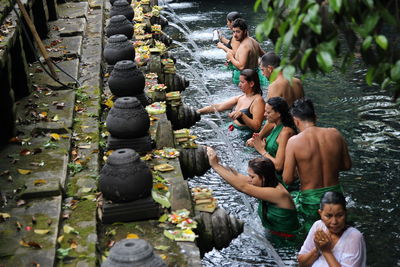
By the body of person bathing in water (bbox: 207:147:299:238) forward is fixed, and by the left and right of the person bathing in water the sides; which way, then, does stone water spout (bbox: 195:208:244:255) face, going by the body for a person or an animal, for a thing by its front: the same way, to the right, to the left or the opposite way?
the opposite way

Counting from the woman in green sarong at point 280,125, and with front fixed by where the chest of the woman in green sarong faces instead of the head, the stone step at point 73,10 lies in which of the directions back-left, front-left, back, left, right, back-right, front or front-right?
front-right

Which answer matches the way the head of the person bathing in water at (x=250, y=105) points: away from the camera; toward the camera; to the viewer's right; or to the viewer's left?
to the viewer's left

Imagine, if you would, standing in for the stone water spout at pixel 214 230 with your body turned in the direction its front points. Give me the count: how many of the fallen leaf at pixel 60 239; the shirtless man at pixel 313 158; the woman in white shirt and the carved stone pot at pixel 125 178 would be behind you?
2

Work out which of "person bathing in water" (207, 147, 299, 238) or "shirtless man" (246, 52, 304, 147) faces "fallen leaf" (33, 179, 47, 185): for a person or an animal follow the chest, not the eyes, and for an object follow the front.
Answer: the person bathing in water

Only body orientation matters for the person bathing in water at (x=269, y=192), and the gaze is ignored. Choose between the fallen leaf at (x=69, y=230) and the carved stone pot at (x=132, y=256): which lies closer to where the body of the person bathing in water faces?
the fallen leaf

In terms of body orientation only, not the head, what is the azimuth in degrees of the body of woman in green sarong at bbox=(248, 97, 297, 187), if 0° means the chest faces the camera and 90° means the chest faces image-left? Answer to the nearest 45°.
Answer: approximately 90°

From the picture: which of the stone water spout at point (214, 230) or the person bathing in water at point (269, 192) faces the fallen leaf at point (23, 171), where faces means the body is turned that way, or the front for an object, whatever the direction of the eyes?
the person bathing in water

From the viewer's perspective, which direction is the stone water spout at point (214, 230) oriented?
to the viewer's right

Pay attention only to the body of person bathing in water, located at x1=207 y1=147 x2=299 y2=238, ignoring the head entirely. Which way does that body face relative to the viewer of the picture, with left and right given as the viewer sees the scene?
facing to the left of the viewer

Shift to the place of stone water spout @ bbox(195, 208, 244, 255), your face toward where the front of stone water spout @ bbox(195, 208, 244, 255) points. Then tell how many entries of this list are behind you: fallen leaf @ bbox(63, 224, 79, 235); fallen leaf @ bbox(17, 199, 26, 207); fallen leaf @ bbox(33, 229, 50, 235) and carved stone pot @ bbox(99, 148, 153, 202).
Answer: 4

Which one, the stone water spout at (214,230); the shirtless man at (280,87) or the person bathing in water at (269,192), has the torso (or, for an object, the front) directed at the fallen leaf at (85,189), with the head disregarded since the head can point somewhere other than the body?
the person bathing in water

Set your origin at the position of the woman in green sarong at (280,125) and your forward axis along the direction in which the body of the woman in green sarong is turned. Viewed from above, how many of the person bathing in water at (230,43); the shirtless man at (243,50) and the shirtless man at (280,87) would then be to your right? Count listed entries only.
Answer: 3

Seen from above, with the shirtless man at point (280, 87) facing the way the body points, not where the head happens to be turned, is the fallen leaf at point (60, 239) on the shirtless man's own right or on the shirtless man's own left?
on the shirtless man's own left

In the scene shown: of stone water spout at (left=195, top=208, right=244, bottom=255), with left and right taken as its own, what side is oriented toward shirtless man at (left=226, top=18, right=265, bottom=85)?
left

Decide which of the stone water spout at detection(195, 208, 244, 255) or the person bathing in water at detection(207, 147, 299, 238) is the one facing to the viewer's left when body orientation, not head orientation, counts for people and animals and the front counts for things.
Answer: the person bathing in water
